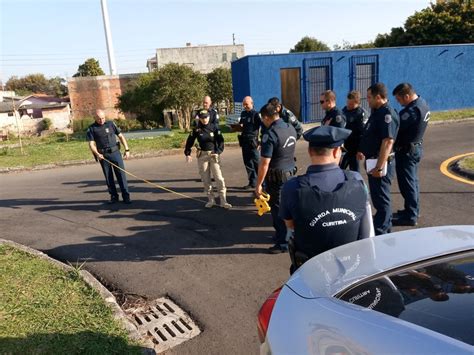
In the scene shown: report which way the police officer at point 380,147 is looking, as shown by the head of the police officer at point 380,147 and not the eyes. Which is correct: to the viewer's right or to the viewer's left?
to the viewer's left

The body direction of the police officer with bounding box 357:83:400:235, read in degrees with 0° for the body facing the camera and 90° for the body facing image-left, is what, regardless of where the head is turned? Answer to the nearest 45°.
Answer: approximately 90°

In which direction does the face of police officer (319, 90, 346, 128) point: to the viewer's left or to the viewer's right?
to the viewer's left

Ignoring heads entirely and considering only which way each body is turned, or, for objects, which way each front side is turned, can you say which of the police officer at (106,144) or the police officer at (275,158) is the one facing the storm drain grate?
the police officer at (106,144)

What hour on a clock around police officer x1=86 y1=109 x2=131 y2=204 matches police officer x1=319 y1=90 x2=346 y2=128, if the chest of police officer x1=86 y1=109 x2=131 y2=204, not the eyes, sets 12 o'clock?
police officer x1=319 y1=90 x2=346 y2=128 is roughly at 10 o'clock from police officer x1=86 y1=109 x2=131 y2=204.

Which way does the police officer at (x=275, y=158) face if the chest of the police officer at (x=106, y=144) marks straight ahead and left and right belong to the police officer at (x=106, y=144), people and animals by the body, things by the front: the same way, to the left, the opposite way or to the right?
the opposite way

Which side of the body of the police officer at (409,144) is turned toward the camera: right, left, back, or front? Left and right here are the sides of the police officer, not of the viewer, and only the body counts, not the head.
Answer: left

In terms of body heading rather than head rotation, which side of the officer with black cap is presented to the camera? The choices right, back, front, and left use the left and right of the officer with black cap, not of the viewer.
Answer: back

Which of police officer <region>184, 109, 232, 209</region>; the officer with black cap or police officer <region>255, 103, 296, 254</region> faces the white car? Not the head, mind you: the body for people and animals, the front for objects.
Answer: police officer <region>184, 109, 232, 209</region>

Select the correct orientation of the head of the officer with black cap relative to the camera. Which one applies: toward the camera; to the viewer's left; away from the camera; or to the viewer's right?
away from the camera
